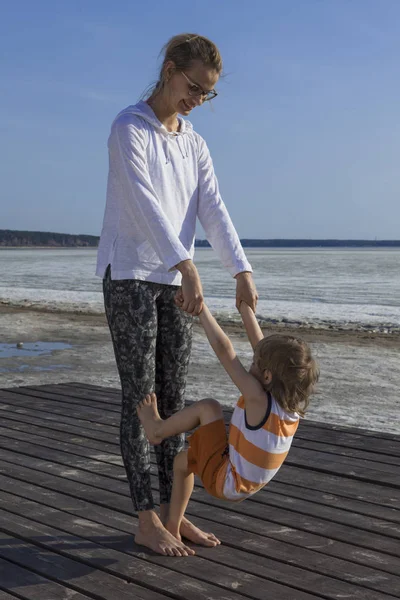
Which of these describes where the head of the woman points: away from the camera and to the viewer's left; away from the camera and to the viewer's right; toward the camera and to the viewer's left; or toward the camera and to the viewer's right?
toward the camera and to the viewer's right
